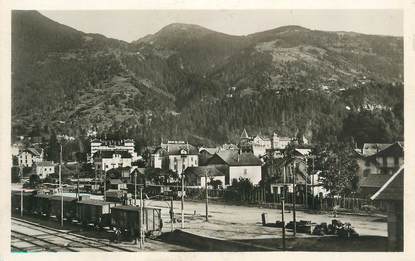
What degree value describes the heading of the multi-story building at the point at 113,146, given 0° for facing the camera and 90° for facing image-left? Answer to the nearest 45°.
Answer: approximately 0°

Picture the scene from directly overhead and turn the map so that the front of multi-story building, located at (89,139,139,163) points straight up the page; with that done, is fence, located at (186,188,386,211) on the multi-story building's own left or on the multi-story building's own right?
on the multi-story building's own left

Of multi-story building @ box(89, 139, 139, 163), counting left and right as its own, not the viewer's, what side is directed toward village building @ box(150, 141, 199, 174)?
left

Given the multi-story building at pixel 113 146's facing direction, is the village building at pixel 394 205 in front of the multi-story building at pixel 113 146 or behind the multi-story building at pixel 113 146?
in front

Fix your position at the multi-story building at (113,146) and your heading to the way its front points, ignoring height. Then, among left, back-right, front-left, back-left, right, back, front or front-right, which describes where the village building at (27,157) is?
front-right
